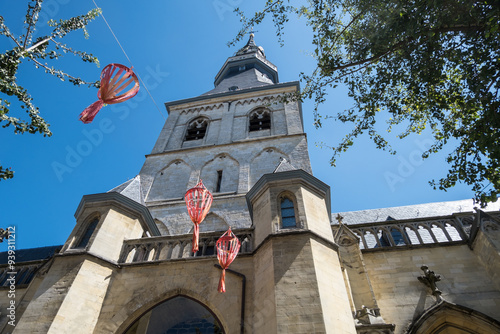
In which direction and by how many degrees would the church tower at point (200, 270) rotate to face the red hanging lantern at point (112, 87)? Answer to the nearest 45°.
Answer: approximately 45° to its right

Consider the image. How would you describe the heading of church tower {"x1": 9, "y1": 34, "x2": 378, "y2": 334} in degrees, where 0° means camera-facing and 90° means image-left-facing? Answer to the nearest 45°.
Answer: approximately 0°
